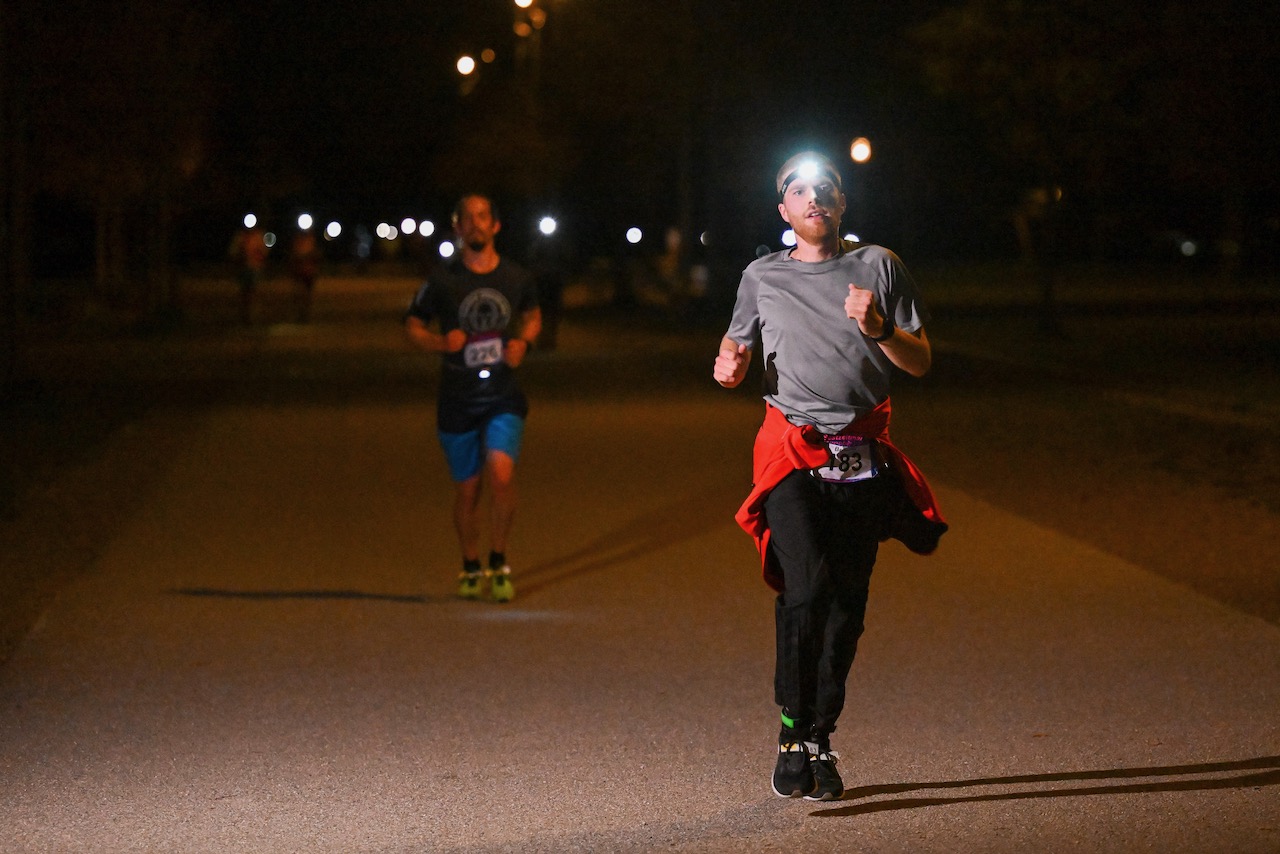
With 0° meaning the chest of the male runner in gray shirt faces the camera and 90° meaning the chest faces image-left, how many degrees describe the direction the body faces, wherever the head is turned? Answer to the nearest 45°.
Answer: approximately 0°
